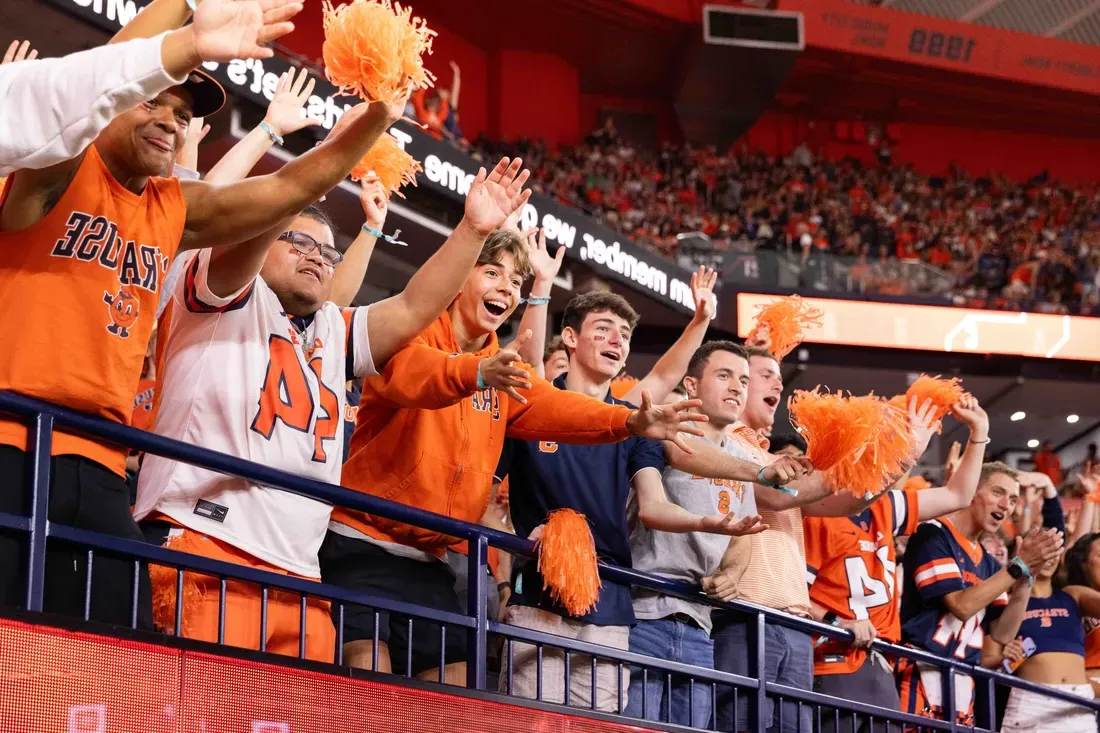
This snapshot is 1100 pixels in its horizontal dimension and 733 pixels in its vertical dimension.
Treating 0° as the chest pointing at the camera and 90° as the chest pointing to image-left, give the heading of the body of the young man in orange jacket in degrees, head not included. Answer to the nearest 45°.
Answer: approximately 315°

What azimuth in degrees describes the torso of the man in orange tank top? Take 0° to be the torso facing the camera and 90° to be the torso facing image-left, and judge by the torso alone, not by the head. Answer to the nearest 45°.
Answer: approximately 315°

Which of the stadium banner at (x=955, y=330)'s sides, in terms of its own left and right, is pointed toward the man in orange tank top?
front

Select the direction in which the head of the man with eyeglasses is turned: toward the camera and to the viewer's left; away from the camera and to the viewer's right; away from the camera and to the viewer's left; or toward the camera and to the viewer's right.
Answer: toward the camera and to the viewer's right

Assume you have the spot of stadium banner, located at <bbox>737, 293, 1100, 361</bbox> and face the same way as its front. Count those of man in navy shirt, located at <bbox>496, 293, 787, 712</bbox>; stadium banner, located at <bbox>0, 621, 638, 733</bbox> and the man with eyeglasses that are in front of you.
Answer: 3

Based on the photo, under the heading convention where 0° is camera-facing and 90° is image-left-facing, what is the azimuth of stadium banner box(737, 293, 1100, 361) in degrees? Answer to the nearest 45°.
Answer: approximately 0°

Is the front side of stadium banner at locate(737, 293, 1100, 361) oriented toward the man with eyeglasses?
yes

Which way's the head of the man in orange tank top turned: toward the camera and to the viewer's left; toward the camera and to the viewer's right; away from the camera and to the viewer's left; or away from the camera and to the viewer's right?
toward the camera and to the viewer's right
